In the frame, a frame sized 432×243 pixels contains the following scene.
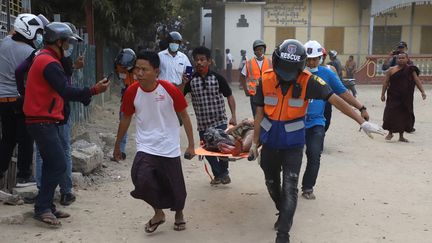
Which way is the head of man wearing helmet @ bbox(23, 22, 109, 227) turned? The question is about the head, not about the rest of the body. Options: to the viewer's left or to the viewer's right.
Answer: to the viewer's right

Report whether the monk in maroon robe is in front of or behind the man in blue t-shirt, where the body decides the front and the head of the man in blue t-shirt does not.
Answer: behind

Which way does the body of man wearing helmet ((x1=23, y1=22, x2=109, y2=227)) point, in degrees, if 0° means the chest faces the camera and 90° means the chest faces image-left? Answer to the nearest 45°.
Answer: approximately 270°

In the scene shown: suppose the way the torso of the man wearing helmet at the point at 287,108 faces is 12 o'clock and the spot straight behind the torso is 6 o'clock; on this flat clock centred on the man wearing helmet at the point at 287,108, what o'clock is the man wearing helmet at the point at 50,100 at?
the man wearing helmet at the point at 50,100 is roughly at 3 o'clock from the man wearing helmet at the point at 287,108.

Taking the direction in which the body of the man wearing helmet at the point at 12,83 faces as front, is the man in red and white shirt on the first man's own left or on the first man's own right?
on the first man's own right

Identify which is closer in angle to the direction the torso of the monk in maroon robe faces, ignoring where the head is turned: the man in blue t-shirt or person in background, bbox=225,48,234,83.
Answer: the man in blue t-shirt

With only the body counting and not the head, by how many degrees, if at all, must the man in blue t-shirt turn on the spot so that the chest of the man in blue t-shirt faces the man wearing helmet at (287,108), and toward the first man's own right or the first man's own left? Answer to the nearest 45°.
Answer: approximately 45° to the first man's own left

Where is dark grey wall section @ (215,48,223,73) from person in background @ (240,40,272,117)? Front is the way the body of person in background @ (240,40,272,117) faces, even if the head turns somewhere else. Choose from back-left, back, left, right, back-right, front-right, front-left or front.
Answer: back

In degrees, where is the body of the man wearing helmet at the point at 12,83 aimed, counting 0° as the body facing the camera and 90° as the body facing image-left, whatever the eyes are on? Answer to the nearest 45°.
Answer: approximately 225°

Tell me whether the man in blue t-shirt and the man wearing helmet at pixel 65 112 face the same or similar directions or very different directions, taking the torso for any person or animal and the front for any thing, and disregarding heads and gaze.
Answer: very different directions
